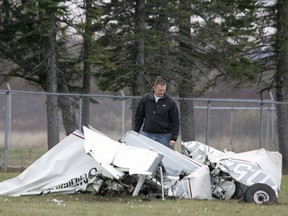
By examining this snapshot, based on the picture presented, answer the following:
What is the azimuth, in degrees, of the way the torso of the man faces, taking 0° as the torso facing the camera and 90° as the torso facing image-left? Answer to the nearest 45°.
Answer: approximately 0°

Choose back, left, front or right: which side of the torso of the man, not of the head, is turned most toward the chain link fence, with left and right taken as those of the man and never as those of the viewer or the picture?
back

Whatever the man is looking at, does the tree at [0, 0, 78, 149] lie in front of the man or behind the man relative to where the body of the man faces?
behind
